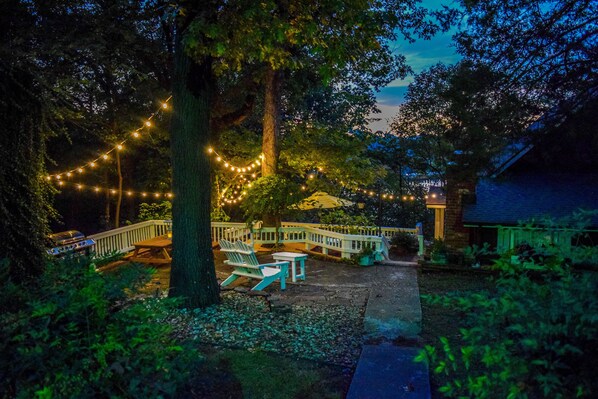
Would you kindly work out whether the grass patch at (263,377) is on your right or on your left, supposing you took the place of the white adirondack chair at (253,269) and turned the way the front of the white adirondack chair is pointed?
on your right

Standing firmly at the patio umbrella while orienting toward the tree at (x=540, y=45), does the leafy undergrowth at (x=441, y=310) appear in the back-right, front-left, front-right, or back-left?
front-right

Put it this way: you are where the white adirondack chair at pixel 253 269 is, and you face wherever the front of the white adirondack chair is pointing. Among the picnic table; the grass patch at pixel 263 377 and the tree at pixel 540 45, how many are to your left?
1

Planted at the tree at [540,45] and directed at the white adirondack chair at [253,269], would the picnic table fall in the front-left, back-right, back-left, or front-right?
front-right

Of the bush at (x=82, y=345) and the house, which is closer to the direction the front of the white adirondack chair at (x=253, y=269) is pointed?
the house
